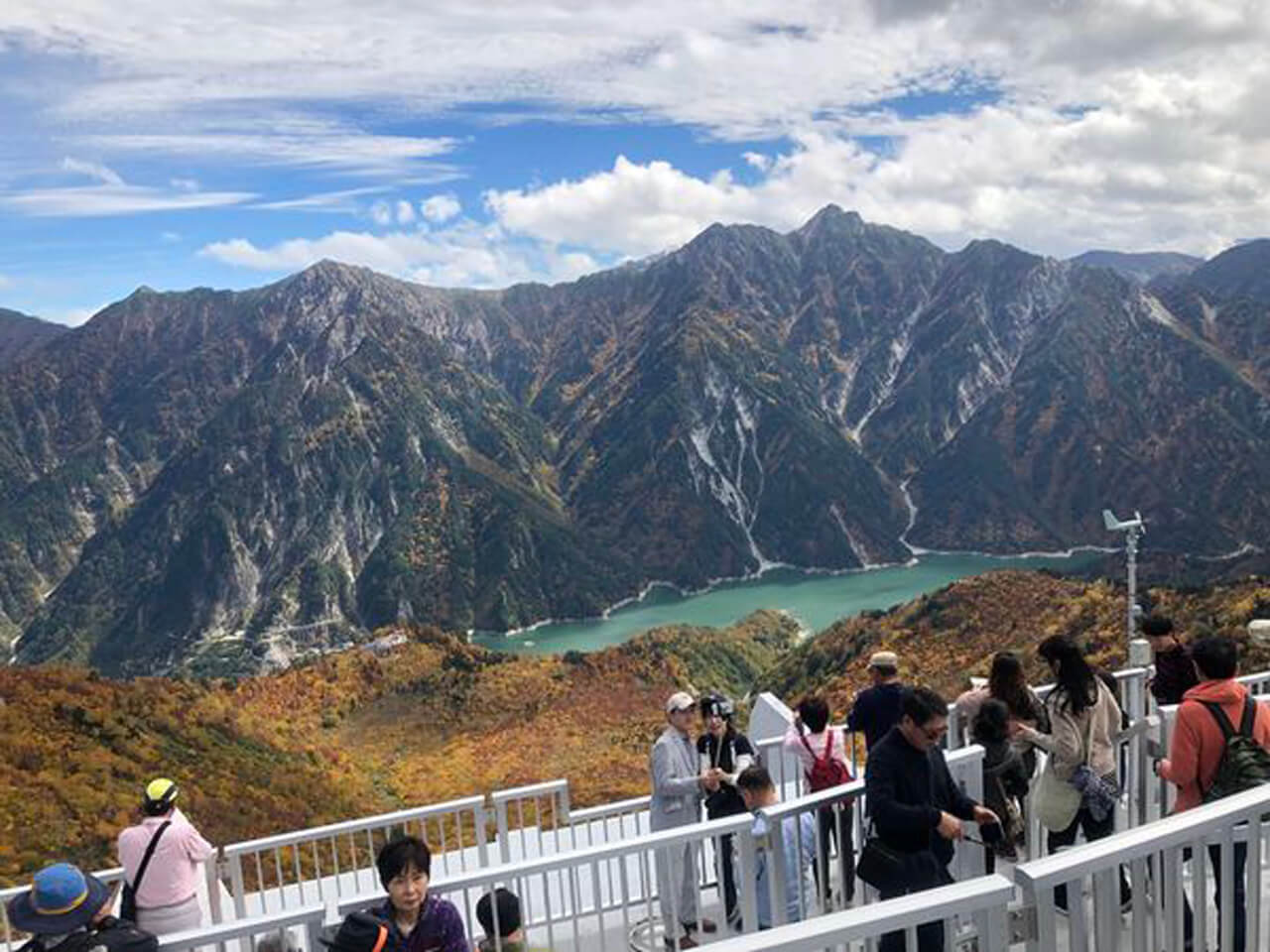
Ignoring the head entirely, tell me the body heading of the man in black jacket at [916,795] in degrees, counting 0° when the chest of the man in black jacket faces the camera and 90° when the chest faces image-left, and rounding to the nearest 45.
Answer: approximately 315°

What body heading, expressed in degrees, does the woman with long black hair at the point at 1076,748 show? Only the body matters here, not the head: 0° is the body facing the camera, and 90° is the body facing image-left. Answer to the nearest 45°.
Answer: approximately 135°

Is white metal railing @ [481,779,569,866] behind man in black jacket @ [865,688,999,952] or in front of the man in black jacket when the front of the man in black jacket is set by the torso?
behind

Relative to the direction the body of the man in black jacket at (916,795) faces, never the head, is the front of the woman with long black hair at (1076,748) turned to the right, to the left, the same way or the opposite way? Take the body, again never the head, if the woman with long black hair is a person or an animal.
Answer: the opposite way

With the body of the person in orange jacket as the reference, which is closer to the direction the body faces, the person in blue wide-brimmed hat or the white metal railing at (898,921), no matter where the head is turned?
the person in blue wide-brimmed hat

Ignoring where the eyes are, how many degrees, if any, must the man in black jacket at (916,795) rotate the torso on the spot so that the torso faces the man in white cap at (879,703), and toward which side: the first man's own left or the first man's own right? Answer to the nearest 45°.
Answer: approximately 135° to the first man's own left

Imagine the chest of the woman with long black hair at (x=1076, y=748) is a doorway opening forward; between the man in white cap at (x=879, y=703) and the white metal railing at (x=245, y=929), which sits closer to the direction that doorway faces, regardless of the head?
the man in white cap

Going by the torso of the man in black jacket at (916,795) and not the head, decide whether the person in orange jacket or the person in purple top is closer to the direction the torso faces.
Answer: the person in orange jacket

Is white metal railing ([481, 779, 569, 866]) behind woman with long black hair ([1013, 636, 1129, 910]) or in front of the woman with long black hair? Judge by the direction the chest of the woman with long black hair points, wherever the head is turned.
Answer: in front

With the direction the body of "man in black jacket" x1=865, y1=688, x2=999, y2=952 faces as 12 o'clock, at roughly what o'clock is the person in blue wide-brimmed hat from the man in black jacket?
The person in blue wide-brimmed hat is roughly at 4 o'clock from the man in black jacket.
